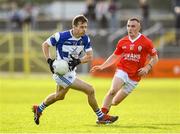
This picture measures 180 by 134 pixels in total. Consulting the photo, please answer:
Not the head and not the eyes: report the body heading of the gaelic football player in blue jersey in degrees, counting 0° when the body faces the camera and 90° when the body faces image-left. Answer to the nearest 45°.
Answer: approximately 315°

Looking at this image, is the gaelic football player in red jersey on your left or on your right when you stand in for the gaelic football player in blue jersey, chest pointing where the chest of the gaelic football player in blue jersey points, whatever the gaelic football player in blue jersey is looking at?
on your left
